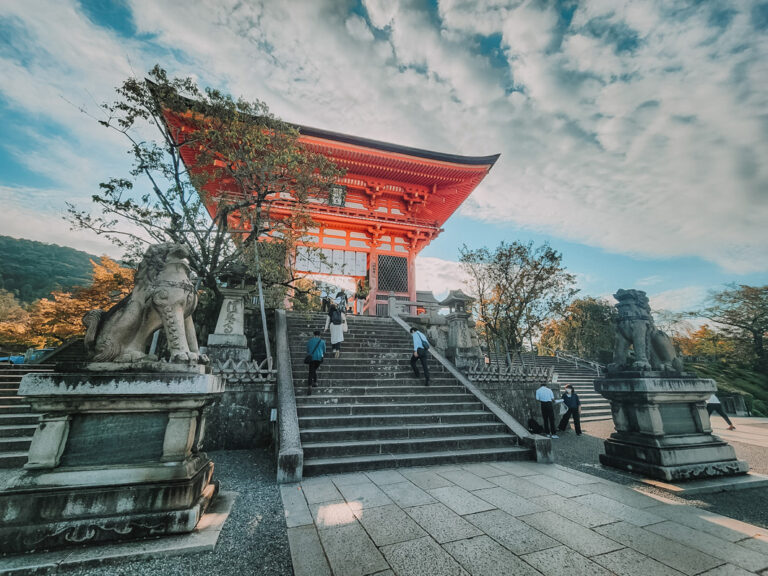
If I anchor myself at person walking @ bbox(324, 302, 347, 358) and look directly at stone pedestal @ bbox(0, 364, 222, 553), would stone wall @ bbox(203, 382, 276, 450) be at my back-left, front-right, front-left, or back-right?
front-right

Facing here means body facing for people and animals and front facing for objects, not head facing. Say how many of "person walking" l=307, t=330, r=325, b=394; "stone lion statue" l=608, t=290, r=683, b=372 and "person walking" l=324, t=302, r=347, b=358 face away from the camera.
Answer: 2

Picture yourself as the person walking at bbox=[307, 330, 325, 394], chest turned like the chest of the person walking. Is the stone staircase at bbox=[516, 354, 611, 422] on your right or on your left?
on your right

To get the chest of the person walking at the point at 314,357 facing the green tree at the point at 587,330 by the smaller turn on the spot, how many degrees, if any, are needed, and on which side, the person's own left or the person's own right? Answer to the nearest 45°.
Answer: approximately 45° to the person's own right

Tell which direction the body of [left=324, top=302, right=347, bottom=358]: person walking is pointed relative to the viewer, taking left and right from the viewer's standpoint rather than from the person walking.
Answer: facing away from the viewer

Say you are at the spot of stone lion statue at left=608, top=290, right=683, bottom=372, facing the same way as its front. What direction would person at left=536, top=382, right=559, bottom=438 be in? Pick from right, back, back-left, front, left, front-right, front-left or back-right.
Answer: right

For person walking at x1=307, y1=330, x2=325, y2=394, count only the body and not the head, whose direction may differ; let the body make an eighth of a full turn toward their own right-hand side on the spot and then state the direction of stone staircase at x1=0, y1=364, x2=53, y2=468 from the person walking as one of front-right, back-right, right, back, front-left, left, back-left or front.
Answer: back-left

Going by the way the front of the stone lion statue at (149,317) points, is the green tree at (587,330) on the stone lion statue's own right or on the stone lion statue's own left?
on the stone lion statue's own left

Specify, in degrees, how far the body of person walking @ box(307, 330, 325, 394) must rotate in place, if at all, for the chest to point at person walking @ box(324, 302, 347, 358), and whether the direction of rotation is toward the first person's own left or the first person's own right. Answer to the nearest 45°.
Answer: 0° — they already face them

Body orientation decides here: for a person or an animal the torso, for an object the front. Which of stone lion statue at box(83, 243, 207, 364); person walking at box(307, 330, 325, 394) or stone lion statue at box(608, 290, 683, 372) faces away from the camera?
the person walking

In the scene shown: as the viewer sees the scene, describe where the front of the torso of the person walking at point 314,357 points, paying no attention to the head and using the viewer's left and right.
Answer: facing away from the viewer

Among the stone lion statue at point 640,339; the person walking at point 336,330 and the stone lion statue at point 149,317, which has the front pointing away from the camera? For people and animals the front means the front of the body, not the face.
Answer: the person walking
